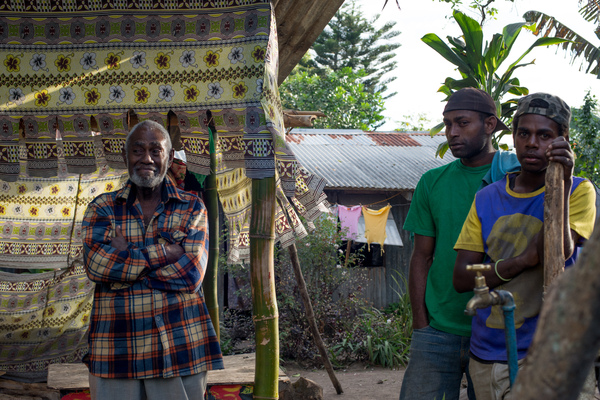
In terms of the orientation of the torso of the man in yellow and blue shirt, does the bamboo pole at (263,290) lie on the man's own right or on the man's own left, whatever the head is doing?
on the man's own right

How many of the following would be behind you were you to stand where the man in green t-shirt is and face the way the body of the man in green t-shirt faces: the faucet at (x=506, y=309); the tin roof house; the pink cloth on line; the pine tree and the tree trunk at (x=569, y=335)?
3

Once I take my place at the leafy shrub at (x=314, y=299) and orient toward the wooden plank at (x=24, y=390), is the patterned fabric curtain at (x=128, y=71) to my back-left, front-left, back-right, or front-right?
front-left

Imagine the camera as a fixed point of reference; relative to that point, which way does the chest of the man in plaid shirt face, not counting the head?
toward the camera

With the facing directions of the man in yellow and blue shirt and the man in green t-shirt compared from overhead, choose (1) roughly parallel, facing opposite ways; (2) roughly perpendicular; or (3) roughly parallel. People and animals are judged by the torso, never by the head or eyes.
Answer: roughly parallel

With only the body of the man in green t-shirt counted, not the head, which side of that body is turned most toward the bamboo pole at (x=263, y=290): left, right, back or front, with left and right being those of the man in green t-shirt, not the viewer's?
right

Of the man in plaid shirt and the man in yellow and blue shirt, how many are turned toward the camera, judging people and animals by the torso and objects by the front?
2

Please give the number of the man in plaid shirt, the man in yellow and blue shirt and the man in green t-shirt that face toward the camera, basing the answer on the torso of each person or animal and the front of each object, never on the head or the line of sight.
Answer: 3

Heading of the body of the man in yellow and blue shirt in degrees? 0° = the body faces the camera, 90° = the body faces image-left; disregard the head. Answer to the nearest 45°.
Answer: approximately 0°

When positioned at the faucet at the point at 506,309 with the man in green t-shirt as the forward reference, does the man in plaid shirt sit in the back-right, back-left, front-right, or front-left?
front-left

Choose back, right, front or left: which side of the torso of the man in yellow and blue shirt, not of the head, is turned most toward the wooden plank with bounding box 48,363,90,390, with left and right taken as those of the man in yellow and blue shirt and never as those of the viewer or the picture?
right

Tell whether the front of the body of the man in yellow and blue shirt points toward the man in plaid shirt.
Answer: no

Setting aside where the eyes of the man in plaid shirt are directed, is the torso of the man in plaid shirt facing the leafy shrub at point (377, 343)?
no

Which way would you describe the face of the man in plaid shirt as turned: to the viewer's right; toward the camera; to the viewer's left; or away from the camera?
toward the camera

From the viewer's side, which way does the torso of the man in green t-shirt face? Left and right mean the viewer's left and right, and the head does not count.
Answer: facing the viewer
